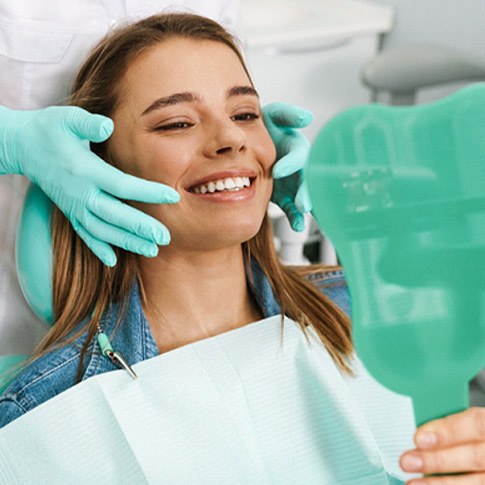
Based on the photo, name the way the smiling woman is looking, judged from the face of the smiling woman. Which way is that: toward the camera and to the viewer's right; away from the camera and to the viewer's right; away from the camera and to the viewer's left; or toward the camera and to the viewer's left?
toward the camera and to the viewer's right

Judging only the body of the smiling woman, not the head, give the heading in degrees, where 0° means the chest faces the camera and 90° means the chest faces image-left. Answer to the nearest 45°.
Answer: approximately 315°
